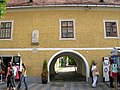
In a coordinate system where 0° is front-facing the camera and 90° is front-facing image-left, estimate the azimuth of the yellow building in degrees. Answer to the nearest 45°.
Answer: approximately 0°
